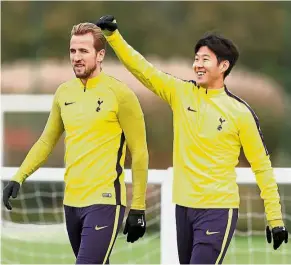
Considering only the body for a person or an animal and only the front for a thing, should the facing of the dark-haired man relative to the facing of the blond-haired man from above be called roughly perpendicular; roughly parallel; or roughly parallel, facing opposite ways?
roughly parallel

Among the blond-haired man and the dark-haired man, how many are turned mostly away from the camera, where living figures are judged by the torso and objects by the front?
0

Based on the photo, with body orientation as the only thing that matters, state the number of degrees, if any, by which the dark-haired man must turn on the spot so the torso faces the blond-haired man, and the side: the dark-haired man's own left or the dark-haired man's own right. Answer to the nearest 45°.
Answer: approximately 45° to the dark-haired man's own right

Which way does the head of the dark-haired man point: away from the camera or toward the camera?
toward the camera

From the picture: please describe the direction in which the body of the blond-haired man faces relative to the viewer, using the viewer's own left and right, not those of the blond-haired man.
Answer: facing the viewer and to the left of the viewer

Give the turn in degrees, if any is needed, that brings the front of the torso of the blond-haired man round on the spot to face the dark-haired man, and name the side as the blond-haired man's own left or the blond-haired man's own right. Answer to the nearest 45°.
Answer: approximately 135° to the blond-haired man's own left
